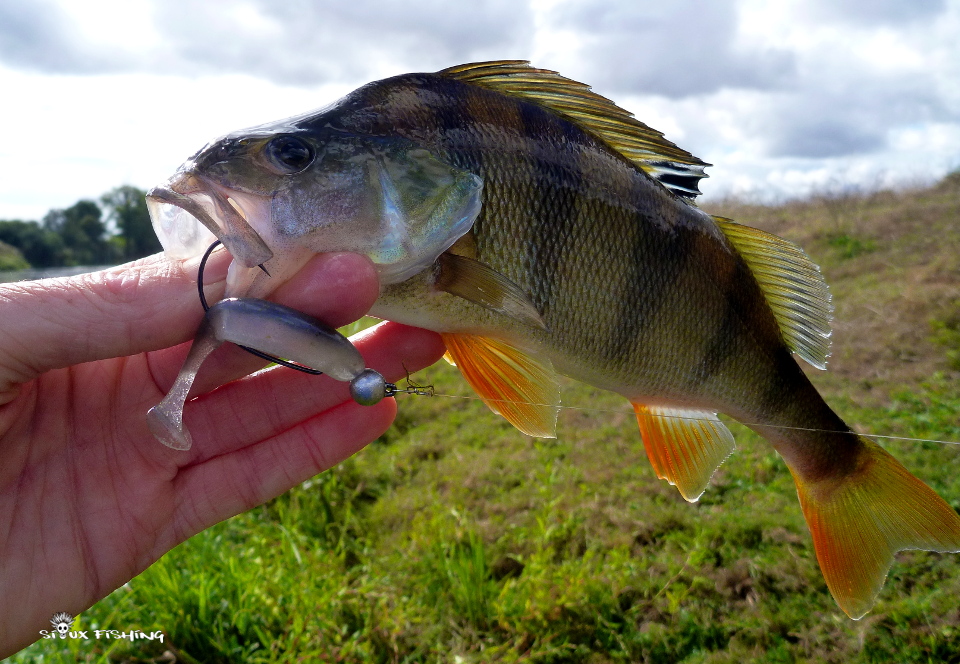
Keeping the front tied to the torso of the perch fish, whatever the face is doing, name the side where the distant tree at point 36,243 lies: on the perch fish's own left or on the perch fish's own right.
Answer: on the perch fish's own right

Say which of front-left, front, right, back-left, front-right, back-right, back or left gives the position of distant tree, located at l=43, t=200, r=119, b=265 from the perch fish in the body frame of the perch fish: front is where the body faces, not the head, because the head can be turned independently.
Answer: front-right

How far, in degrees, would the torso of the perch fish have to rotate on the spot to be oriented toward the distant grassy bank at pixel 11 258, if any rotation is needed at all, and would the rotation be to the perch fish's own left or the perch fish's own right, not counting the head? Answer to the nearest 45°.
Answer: approximately 45° to the perch fish's own right

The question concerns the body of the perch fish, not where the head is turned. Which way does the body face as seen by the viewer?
to the viewer's left

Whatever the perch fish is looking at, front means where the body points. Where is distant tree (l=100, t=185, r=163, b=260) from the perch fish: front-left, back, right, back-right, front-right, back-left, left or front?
front-right
